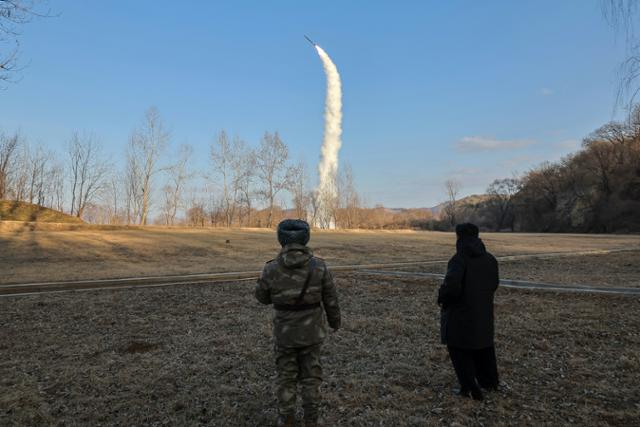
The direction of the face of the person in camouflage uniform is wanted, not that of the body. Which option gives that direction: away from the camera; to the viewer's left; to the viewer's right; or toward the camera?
away from the camera

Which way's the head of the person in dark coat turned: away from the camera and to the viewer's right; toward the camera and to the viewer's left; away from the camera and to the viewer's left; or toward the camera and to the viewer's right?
away from the camera and to the viewer's left

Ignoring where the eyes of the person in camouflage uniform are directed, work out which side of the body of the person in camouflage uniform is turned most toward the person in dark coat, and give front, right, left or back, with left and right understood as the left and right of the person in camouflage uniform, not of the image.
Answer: right

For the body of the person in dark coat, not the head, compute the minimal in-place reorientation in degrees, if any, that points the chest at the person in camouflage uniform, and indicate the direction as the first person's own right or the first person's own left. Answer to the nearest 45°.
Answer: approximately 90° to the first person's own left

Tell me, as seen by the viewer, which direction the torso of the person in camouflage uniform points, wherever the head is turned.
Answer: away from the camera

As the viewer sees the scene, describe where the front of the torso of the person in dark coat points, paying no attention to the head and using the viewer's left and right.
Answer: facing away from the viewer and to the left of the viewer
